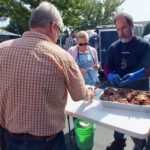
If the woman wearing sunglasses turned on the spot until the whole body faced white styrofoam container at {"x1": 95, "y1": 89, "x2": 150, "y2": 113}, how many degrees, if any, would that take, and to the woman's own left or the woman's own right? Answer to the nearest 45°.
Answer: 0° — they already face it

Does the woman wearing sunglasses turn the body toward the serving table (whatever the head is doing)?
yes

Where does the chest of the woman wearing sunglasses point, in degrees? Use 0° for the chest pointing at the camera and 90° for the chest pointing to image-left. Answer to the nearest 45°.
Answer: approximately 0°
